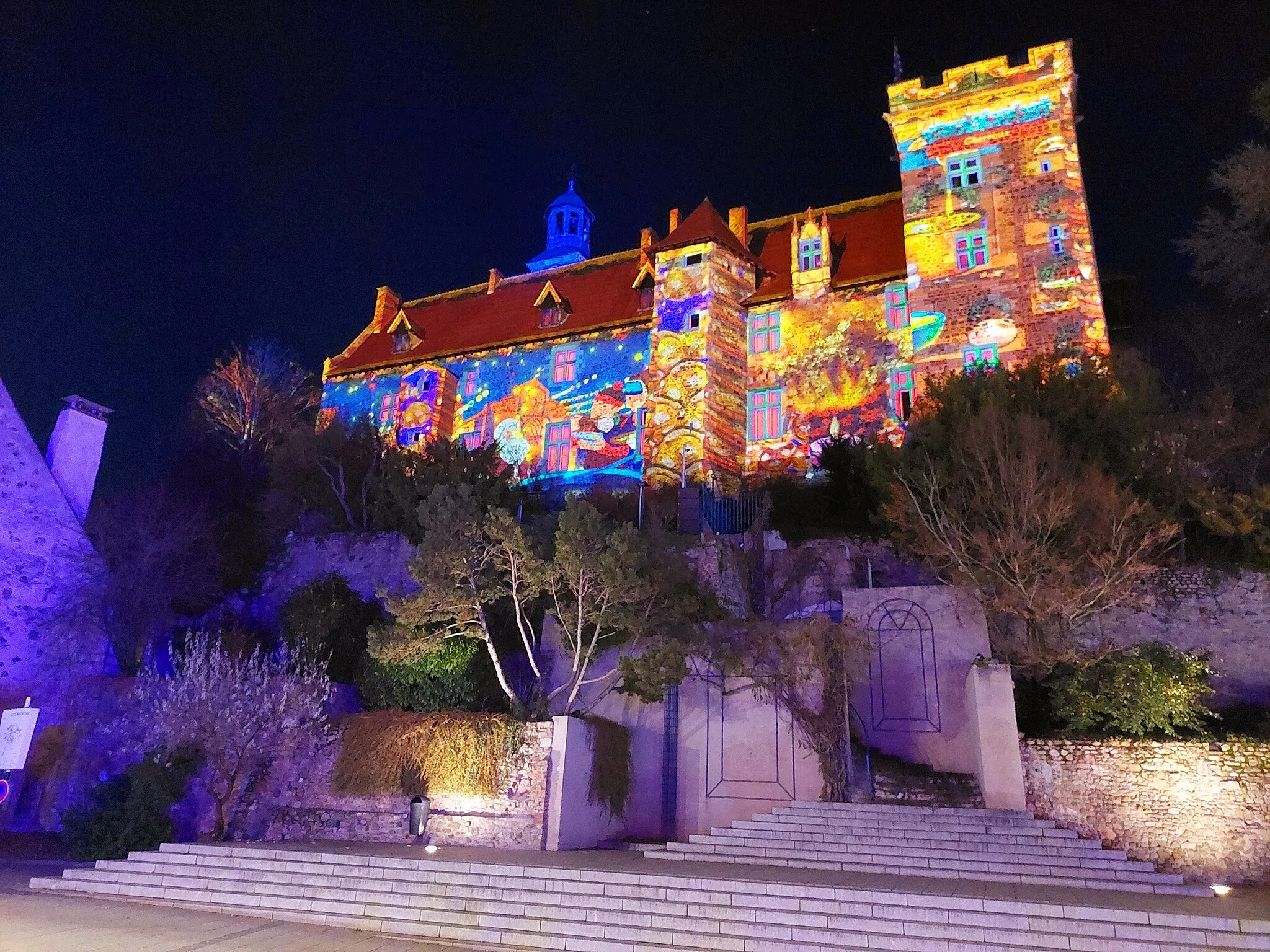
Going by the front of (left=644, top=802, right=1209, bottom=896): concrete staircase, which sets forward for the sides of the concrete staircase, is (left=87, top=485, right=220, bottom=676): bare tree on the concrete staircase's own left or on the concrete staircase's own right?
on the concrete staircase's own right

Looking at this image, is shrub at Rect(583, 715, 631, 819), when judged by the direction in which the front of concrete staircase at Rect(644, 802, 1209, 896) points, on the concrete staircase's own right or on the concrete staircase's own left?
on the concrete staircase's own right

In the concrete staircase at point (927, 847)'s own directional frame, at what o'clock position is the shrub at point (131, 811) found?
The shrub is roughly at 3 o'clock from the concrete staircase.

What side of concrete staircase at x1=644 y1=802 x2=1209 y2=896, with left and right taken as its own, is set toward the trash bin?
right

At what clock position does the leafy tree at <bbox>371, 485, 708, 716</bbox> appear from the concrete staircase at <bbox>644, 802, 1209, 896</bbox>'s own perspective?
The leafy tree is roughly at 3 o'clock from the concrete staircase.

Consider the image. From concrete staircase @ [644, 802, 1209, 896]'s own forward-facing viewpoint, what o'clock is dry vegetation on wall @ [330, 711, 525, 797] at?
The dry vegetation on wall is roughly at 3 o'clock from the concrete staircase.

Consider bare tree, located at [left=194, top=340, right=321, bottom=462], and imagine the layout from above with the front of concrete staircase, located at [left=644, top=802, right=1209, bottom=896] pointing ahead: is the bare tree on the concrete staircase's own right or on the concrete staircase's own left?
on the concrete staircase's own right

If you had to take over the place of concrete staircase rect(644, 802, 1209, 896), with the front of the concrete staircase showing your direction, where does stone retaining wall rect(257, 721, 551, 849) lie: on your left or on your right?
on your right

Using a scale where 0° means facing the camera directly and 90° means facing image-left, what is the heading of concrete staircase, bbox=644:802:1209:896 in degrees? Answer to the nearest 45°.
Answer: approximately 0°
